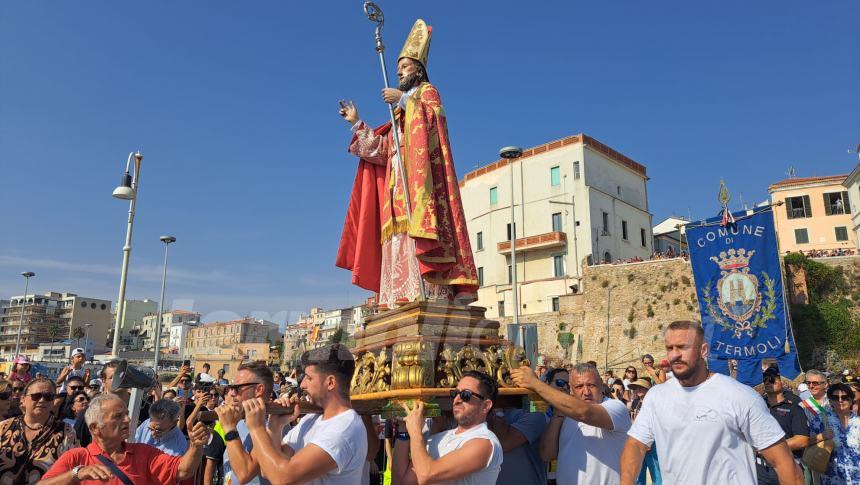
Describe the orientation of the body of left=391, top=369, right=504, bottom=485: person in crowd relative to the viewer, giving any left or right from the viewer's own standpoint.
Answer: facing the viewer and to the left of the viewer

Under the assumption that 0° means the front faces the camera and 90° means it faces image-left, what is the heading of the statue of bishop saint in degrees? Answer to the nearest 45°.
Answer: approximately 45°

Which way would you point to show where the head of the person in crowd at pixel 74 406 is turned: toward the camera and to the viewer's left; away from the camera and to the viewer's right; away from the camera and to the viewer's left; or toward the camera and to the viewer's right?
toward the camera and to the viewer's right

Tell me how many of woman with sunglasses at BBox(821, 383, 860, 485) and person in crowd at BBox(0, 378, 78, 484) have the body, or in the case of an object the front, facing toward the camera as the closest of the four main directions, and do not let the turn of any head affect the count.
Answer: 2

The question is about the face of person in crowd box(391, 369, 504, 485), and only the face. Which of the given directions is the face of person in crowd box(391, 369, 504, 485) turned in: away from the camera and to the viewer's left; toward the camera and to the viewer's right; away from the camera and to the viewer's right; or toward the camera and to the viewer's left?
toward the camera and to the viewer's left

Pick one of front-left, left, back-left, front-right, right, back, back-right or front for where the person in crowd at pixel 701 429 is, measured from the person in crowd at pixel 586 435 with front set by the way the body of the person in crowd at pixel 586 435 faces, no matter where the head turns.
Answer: left

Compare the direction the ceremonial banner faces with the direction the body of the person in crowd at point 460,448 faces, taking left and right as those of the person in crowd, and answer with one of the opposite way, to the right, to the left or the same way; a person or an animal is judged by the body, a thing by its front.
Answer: the same way

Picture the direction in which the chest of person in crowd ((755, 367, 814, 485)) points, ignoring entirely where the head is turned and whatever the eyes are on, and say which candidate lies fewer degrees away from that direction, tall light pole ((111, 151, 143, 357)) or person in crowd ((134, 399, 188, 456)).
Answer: the person in crowd

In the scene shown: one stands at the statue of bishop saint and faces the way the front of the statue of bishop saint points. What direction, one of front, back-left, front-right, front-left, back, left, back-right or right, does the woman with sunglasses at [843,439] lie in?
back-left

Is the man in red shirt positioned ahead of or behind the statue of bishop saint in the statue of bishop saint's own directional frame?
ahead

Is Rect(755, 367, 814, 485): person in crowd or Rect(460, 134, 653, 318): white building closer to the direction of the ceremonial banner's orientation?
the person in crowd

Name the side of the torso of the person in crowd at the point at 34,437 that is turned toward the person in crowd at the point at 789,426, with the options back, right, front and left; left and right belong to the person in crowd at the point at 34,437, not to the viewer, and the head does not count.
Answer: left

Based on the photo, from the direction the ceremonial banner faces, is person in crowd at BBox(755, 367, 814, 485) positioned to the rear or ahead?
ahead

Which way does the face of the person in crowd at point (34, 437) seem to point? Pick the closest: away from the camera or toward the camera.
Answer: toward the camera
